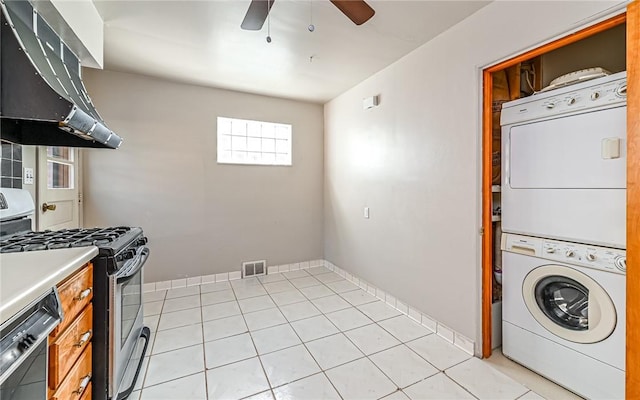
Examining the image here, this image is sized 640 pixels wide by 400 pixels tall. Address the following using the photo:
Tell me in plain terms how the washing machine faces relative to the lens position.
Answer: facing the viewer and to the left of the viewer

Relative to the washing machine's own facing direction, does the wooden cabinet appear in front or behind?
in front

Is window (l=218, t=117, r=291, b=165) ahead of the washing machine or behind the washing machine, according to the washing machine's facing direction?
ahead

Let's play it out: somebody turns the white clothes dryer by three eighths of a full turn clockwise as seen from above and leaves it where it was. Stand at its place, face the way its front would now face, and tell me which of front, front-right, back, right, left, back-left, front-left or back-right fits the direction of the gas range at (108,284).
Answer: back-left

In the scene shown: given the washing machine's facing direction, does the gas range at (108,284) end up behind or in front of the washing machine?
in front

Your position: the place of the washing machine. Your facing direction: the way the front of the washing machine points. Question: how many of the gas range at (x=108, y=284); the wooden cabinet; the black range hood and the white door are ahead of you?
4

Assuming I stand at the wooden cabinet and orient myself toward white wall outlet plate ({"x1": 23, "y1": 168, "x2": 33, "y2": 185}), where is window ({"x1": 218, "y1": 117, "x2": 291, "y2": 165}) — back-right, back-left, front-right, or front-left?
front-right

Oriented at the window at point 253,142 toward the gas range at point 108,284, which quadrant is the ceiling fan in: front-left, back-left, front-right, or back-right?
front-left

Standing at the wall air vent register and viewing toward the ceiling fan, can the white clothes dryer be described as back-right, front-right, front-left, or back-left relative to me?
front-left

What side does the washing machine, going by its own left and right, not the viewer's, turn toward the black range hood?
front

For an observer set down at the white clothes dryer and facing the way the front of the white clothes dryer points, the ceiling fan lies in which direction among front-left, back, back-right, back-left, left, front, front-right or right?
front

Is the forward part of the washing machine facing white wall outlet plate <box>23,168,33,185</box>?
yes

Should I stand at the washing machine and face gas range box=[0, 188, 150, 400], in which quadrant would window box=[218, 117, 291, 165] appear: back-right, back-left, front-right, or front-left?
front-right

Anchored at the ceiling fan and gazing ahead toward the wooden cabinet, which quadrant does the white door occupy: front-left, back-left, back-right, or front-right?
front-right

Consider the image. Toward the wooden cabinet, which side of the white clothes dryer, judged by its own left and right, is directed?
front

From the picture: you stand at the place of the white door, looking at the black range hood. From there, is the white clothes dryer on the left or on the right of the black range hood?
left

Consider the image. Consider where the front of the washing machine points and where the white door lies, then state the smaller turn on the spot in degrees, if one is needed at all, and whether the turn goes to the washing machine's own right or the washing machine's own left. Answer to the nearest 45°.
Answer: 0° — it already faces it

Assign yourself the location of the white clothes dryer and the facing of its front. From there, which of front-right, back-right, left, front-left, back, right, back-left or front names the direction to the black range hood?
front
